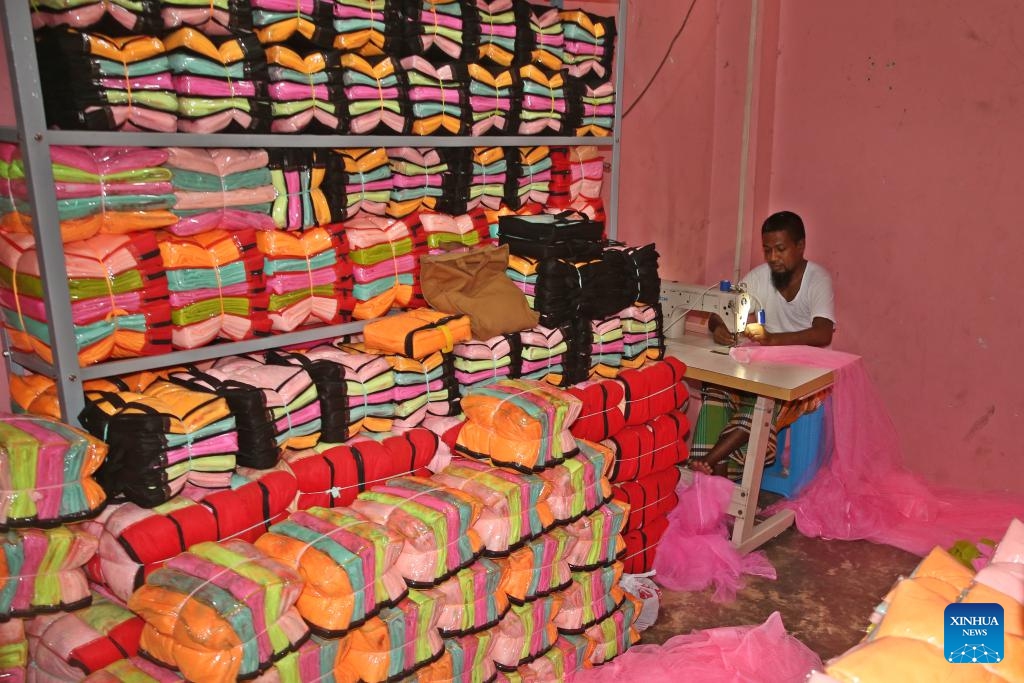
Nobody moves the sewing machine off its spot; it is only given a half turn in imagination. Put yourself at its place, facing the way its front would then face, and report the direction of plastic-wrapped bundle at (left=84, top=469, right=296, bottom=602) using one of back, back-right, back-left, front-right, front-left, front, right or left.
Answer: front

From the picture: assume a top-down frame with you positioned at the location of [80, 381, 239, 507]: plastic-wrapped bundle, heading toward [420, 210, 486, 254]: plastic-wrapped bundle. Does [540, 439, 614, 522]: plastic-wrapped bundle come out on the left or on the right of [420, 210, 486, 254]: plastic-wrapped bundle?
right

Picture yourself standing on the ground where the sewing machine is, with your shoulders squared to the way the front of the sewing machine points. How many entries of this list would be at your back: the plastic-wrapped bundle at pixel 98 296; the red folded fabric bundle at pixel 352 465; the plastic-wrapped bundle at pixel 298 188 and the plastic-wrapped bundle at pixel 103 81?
4

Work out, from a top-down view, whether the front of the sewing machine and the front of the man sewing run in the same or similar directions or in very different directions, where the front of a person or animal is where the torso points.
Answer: very different directions

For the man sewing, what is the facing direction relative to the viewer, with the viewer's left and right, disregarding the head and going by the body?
facing the viewer and to the left of the viewer

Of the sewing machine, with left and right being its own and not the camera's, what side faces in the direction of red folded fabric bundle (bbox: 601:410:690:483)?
back

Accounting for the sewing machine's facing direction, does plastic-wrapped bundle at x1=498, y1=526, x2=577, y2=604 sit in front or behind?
behind

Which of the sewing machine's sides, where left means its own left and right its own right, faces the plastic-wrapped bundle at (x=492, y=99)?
back

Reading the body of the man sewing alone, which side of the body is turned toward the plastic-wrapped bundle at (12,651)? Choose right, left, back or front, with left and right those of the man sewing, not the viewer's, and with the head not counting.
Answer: front

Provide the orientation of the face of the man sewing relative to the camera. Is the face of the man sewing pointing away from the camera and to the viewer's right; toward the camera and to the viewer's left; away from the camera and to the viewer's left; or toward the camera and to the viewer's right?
toward the camera and to the viewer's left

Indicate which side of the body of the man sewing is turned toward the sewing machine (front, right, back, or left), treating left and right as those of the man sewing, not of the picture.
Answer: front

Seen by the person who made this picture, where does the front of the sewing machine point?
facing away from the viewer and to the right of the viewer

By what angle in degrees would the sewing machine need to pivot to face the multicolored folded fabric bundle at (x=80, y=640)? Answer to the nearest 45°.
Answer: approximately 180°
